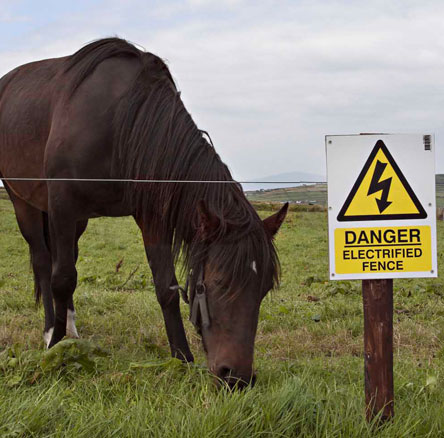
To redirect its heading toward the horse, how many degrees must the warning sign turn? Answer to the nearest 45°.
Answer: approximately 135° to its right

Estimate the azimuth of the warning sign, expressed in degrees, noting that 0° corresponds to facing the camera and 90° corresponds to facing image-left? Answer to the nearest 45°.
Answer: approximately 0°

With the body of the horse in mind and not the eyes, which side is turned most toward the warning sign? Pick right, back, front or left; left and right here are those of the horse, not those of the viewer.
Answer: front

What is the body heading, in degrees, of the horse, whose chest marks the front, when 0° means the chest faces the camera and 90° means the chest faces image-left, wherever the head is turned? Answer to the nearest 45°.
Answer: approximately 315°

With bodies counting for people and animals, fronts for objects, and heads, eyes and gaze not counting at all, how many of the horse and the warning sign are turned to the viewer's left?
0
